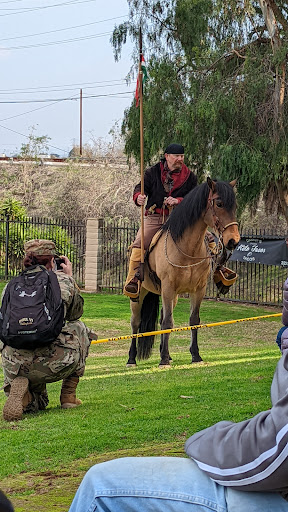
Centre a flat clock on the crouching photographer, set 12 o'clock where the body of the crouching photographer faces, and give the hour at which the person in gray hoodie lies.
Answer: The person in gray hoodie is roughly at 4 o'clock from the crouching photographer.

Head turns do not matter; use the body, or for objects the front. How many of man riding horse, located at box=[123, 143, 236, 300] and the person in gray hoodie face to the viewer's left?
1

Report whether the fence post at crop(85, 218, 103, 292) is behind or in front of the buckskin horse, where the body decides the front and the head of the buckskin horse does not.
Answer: behind

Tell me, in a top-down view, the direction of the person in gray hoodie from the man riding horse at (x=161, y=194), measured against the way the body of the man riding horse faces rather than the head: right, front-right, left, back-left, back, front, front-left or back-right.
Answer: front-right

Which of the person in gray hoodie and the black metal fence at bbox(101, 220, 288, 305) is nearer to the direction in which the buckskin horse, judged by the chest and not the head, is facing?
the person in gray hoodie

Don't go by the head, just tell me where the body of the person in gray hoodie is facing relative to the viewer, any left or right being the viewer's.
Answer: facing to the left of the viewer

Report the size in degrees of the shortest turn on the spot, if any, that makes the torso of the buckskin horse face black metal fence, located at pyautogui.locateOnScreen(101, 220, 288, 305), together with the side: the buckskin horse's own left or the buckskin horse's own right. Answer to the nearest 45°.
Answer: approximately 135° to the buckskin horse's own left

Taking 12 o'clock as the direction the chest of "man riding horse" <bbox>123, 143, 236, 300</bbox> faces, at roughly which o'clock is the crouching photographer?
The crouching photographer is roughly at 2 o'clock from the man riding horse.

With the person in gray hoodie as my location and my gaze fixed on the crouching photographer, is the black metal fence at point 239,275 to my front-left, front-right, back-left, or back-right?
front-right

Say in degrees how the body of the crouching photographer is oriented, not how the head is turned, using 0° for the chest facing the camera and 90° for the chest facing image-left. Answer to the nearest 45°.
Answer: approximately 225°

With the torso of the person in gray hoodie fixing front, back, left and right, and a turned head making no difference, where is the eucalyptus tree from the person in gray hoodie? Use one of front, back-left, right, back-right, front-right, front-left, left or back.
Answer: right

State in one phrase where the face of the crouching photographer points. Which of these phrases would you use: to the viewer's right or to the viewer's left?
to the viewer's right

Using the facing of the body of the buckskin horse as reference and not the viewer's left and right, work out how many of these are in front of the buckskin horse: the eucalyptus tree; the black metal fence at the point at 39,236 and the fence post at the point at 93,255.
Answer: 0

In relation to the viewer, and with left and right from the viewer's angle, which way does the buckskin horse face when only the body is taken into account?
facing the viewer and to the right of the viewer
